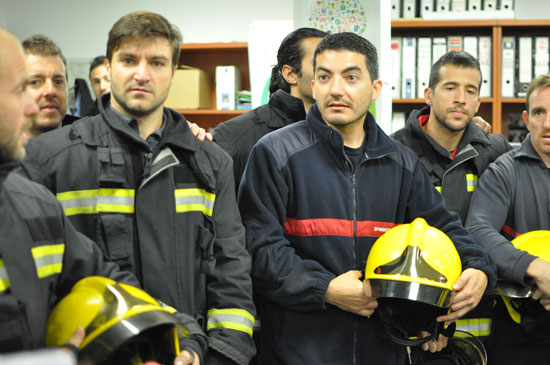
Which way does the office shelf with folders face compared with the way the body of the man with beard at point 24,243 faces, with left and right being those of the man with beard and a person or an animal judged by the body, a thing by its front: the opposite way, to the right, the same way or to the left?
to the right

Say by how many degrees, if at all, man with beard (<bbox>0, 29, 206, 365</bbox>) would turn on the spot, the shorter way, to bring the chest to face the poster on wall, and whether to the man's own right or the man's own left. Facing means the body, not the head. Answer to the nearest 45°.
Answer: approximately 90° to the man's own left

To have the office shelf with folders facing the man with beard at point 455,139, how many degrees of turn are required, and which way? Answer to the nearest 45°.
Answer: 0° — it already faces them

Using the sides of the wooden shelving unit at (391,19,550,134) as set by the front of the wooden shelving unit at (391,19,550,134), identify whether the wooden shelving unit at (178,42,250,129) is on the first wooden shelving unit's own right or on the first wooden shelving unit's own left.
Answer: on the first wooden shelving unit's own right

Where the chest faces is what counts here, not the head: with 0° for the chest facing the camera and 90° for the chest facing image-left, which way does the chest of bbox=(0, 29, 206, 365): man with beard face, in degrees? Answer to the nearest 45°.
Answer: approximately 315°

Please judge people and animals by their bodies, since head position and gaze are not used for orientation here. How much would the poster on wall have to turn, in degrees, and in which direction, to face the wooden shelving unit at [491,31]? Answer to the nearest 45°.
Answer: approximately 135° to its left

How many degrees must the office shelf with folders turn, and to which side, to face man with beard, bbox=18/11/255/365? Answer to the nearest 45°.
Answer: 0° — it already faces them
